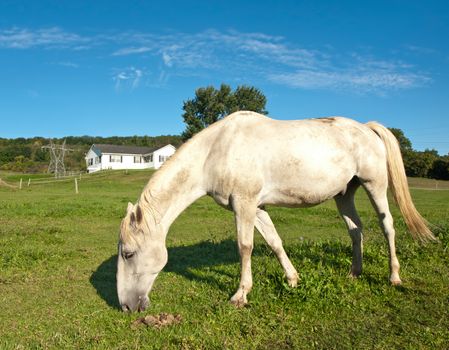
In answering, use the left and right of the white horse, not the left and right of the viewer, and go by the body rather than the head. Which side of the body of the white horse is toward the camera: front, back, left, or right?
left
